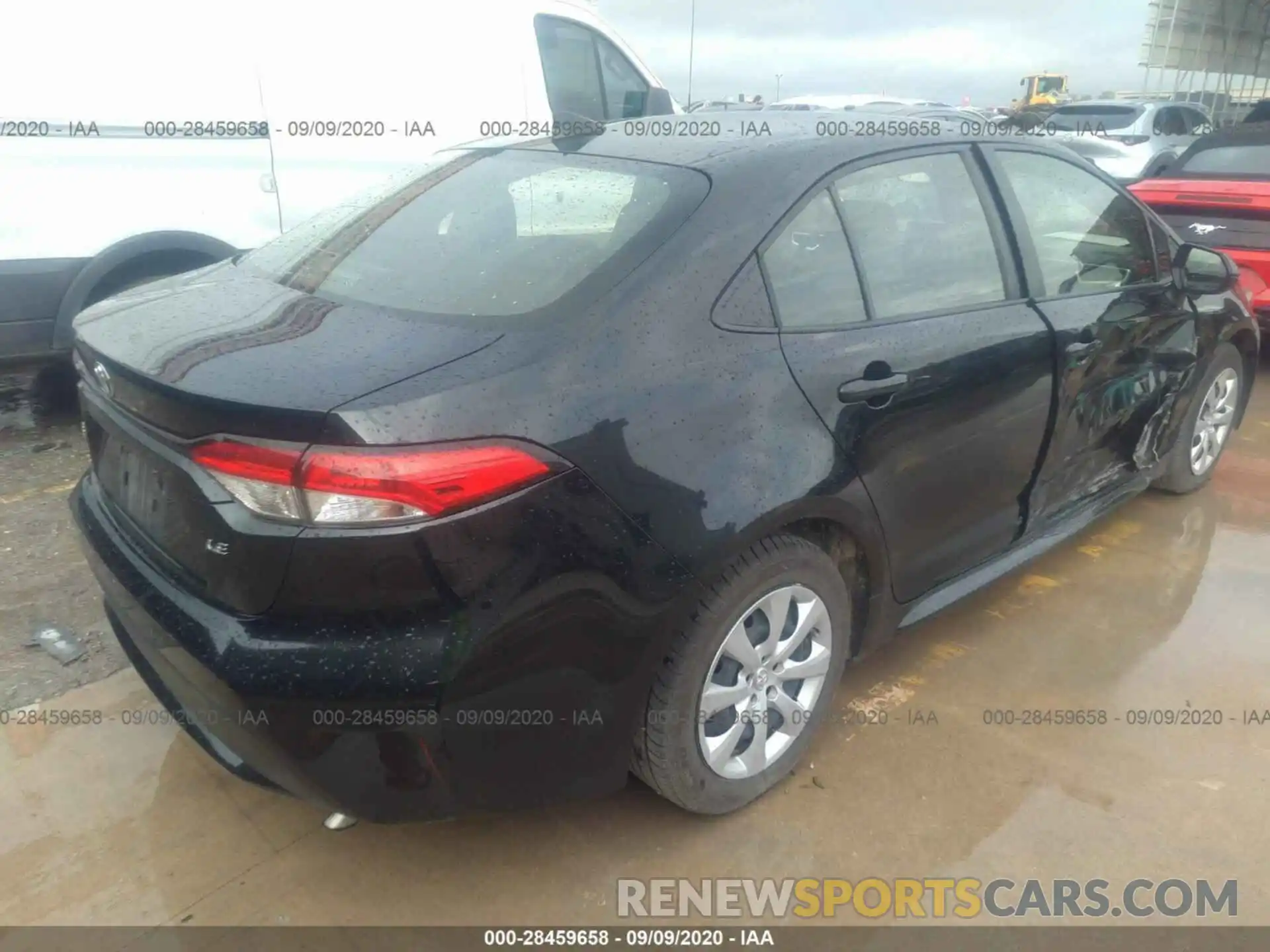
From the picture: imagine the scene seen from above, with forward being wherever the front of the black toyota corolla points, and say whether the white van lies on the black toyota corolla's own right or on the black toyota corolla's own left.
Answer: on the black toyota corolla's own left

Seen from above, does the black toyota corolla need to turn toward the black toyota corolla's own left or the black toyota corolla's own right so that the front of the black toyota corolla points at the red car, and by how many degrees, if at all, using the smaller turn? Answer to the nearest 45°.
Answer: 0° — it already faces it

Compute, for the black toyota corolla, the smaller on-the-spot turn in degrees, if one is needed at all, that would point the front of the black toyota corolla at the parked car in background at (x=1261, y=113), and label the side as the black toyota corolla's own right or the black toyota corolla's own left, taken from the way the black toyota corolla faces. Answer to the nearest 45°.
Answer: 0° — it already faces it

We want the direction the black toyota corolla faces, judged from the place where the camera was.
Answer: facing away from the viewer and to the right of the viewer

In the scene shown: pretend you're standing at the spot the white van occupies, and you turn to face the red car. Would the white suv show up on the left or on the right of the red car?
left
